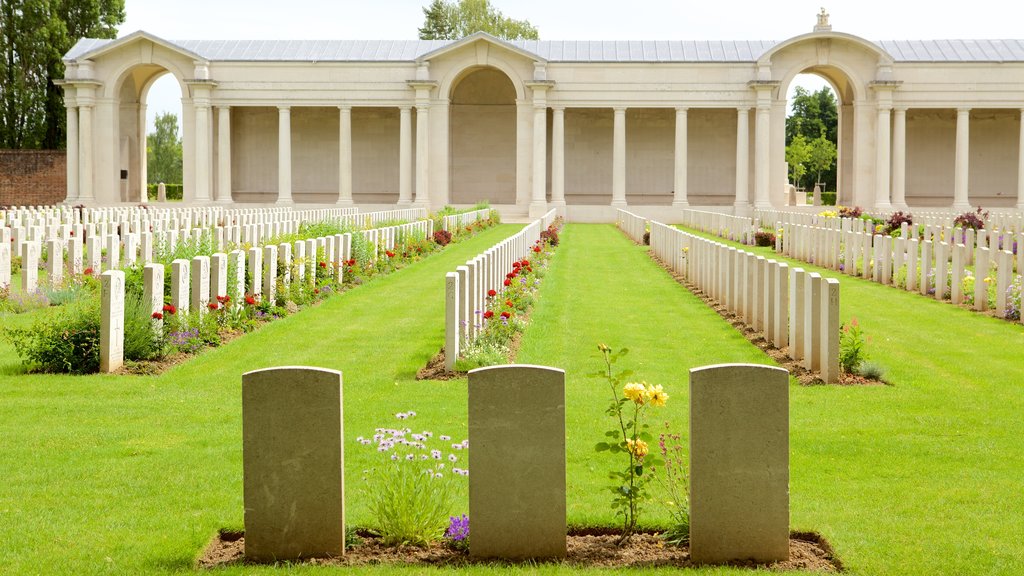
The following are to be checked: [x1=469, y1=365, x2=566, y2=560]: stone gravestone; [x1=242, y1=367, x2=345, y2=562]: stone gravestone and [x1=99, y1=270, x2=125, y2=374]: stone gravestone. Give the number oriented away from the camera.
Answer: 2

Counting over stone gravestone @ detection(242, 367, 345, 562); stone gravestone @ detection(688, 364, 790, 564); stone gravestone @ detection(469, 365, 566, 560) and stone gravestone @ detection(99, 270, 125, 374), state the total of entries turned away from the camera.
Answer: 3

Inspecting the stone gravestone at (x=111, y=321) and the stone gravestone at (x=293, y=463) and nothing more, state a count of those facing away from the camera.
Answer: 1

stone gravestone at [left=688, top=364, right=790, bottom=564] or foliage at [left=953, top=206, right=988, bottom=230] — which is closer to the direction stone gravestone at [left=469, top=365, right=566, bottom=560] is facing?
the foliage

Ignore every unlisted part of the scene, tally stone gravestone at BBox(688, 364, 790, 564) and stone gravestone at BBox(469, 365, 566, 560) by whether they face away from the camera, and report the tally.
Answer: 2

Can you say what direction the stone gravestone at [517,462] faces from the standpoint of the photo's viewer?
facing away from the viewer

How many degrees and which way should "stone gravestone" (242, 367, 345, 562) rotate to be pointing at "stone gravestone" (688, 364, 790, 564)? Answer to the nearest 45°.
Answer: approximately 90° to its right

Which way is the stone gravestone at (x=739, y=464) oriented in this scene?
away from the camera

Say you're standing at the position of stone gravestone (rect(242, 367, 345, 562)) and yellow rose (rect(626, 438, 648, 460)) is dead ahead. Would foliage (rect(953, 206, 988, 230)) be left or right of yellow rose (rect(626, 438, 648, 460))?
left

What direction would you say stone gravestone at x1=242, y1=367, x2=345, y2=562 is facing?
away from the camera

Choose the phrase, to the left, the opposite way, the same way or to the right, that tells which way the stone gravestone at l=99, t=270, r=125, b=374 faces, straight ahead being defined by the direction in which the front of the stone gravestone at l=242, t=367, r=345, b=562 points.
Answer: to the right
